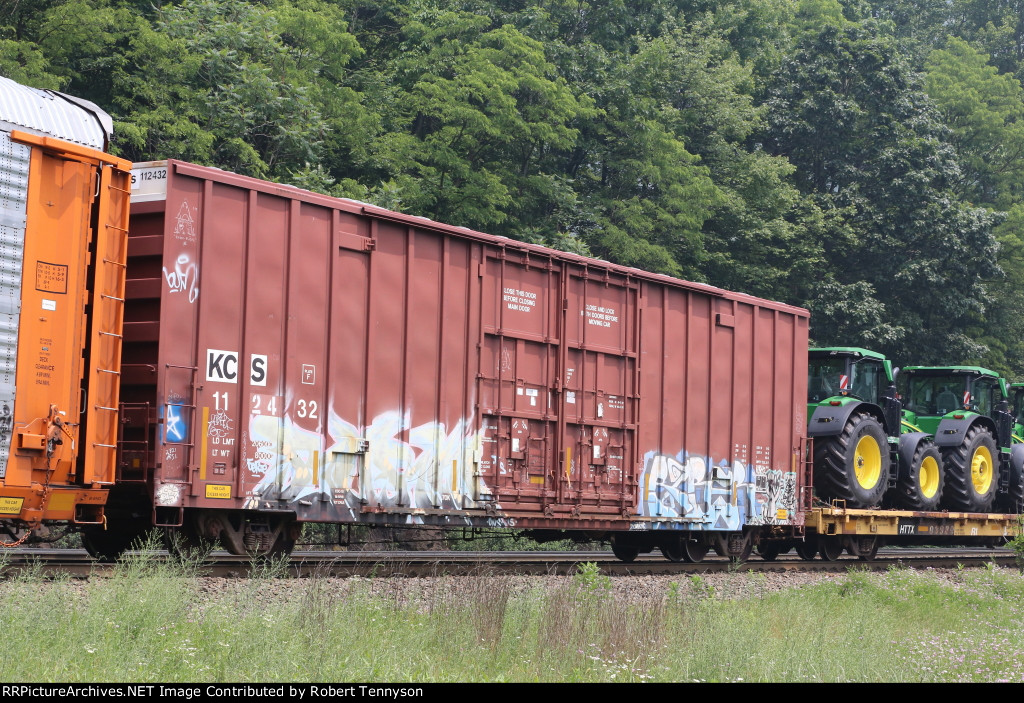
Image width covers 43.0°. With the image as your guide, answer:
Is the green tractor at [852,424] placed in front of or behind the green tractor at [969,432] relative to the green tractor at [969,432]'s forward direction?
behind

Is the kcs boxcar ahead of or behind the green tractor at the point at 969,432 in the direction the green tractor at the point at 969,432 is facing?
behind

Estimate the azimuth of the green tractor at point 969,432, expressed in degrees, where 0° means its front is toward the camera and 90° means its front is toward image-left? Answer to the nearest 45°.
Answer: approximately 225°

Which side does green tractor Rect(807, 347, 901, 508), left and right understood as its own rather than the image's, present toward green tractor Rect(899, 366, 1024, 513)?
front

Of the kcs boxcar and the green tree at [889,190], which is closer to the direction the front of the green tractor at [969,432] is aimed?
the green tree

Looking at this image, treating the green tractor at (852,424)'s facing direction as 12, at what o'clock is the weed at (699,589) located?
The weed is roughly at 5 o'clock from the green tractor.

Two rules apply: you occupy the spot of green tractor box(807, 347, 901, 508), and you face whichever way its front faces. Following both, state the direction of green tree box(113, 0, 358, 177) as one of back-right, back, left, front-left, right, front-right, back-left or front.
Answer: back-left

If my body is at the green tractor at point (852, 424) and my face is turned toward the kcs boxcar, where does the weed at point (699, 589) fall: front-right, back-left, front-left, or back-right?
front-left

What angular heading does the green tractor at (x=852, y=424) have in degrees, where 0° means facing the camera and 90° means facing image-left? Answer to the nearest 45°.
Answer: approximately 225°

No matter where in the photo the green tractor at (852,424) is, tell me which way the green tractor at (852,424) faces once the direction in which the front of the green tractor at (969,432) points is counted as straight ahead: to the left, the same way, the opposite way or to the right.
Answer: the same way

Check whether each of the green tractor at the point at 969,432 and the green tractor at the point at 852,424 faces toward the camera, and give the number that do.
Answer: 0

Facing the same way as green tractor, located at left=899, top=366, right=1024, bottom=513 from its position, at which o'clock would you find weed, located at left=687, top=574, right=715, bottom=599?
The weed is roughly at 5 o'clock from the green tractor.

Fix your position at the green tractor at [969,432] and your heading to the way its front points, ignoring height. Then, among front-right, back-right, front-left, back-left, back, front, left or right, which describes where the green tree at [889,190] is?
front-left

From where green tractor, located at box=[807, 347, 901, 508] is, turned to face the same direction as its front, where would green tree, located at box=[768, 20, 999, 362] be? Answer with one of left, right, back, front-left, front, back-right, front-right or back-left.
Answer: front-left

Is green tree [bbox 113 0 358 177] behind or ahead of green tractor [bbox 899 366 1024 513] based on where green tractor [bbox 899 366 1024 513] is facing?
behind

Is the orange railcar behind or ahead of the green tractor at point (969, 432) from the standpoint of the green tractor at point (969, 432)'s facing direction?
behind
